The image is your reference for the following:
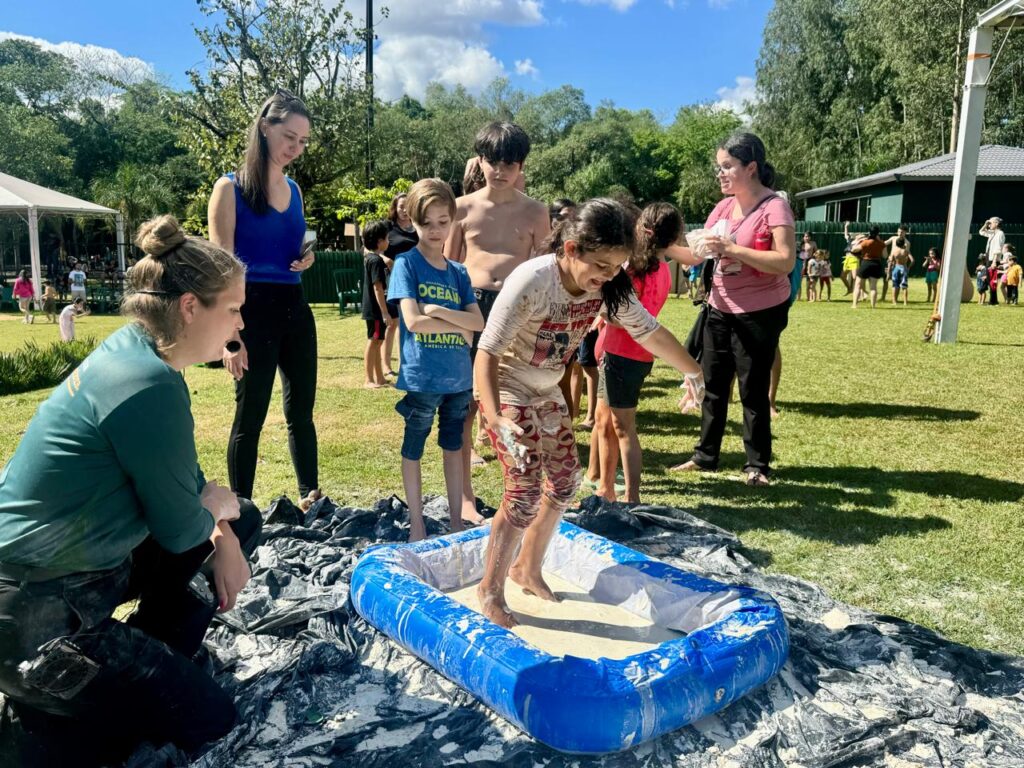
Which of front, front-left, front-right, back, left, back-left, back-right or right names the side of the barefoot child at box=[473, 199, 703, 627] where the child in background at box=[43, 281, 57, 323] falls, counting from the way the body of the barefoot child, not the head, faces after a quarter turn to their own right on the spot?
right

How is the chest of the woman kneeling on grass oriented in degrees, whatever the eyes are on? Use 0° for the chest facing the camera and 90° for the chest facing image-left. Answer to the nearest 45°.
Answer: approximately 225°

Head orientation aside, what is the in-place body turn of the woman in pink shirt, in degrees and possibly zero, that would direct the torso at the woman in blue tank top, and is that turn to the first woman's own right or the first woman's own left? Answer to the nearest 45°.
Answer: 0° — they already face them

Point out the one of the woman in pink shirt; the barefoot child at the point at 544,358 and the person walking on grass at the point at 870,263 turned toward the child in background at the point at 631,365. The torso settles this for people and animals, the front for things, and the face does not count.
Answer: the woman in pink shirt

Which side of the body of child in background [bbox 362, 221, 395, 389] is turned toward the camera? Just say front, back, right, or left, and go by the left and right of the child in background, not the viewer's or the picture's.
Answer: right

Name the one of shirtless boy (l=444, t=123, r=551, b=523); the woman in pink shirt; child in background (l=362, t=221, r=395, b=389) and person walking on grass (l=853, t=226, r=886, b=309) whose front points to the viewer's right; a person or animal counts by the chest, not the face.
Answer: the child in background

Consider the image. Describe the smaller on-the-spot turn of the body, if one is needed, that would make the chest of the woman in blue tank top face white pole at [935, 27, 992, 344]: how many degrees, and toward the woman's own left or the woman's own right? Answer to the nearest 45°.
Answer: approximately 90° to the woman's own left

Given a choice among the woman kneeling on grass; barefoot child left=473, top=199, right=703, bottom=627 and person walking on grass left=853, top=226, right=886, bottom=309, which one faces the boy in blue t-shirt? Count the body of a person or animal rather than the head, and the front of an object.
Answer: the woman kneeling on grass
